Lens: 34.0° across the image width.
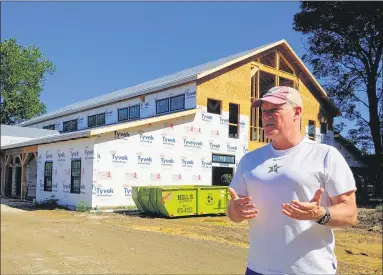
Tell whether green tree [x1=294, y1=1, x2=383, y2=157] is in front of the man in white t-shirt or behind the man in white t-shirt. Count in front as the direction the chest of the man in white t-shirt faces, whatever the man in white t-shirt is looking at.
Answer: behind

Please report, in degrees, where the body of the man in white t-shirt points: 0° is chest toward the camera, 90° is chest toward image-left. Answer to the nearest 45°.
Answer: approximately 45°

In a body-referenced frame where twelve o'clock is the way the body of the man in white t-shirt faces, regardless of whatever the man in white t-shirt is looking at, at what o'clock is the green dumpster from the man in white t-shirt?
The green dumpster is roughly at 4 o'clock from the man in white t-shirt.

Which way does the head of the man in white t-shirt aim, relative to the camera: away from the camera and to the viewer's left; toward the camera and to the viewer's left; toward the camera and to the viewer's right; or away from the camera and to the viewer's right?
toward the camera and to the viewer's left
